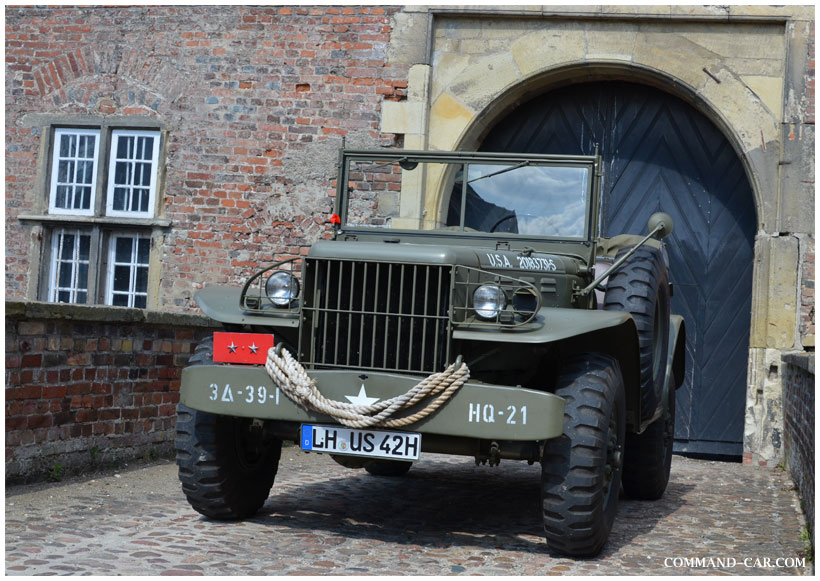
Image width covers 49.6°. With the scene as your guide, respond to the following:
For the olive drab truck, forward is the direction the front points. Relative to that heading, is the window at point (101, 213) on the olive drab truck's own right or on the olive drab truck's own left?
on the olive drab truck's own right

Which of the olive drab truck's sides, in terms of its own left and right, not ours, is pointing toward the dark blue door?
back

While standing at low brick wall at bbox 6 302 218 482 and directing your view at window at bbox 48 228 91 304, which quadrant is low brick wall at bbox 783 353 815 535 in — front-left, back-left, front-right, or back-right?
back-right

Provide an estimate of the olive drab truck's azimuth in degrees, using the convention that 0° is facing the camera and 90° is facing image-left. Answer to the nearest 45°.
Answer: approximately 45°

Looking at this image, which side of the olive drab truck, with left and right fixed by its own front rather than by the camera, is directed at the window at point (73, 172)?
right

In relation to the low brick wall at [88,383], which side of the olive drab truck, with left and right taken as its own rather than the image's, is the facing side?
right

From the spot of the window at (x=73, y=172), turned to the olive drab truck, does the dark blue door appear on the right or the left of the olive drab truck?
left

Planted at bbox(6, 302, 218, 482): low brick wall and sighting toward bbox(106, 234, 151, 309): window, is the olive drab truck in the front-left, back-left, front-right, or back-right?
back-right
